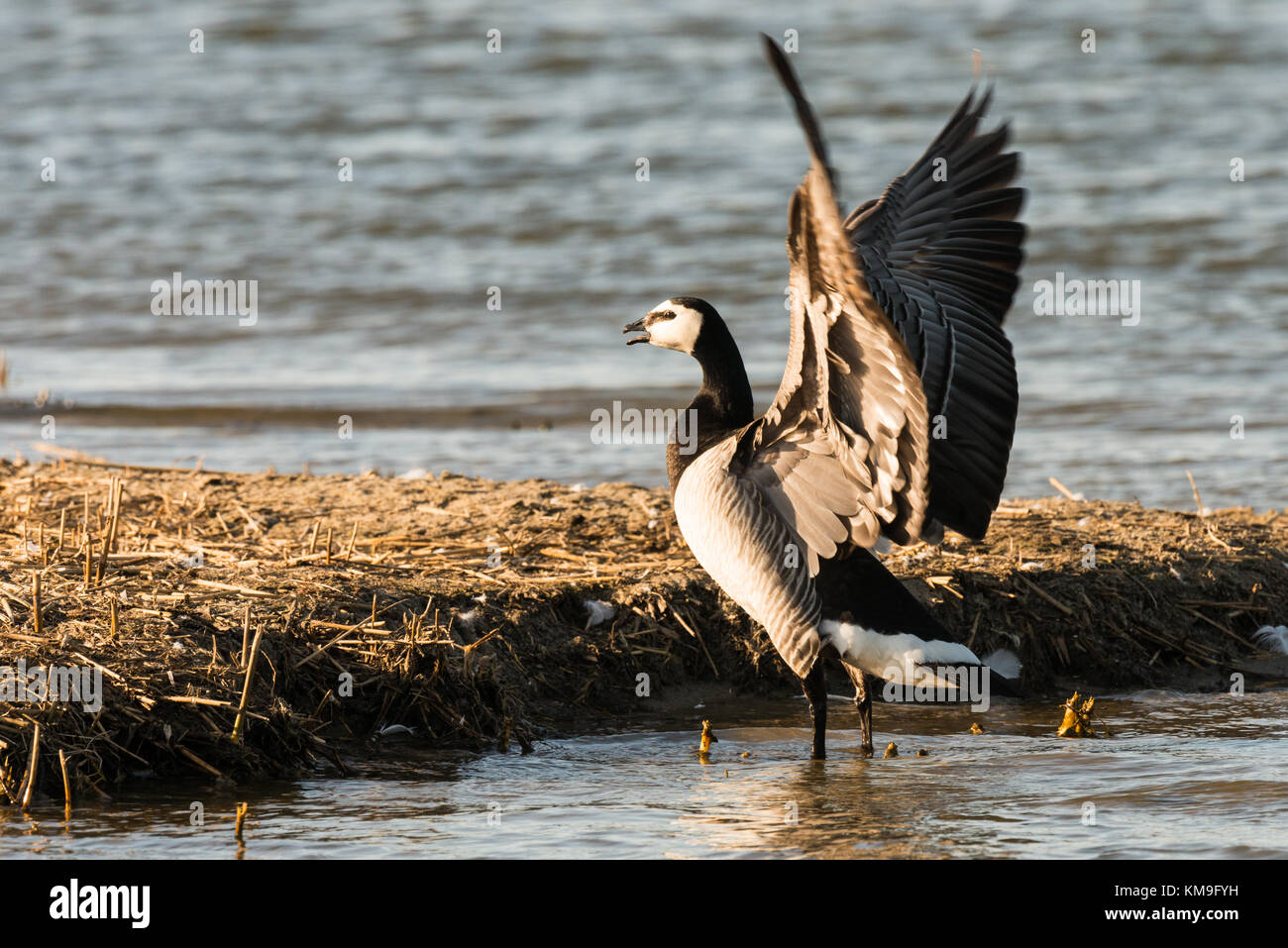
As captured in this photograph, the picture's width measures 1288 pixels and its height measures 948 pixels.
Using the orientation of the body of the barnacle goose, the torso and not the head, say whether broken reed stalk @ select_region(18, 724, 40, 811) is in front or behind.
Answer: in front

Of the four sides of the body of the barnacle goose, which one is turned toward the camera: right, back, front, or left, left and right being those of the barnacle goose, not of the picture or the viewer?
left

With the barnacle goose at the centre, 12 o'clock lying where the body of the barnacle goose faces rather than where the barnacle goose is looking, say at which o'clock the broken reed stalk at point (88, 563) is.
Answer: The broken reed stalk is roughly at 12 o'clock from the barnacle goose.

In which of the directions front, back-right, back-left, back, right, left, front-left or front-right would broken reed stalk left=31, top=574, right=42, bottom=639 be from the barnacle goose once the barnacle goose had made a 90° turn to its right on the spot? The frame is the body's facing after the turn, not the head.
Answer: left

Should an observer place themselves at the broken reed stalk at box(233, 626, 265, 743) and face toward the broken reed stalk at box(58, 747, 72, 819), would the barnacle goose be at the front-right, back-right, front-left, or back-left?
back-left

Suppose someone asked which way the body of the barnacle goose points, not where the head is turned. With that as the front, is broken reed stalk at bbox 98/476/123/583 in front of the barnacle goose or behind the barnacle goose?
in front
